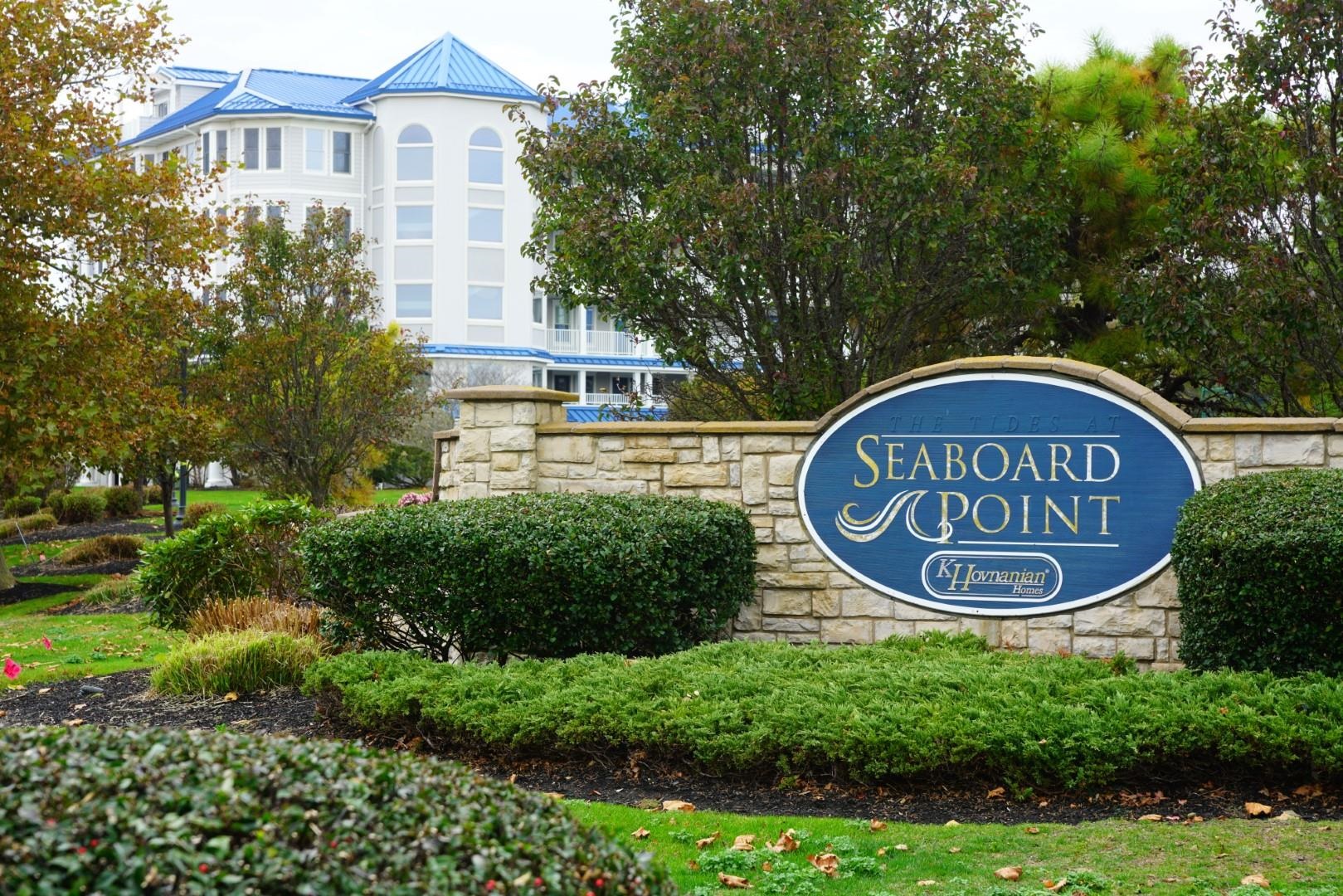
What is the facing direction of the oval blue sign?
toward the camera

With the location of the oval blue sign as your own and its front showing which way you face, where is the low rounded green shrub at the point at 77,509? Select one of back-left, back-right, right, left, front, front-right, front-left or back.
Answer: back-right

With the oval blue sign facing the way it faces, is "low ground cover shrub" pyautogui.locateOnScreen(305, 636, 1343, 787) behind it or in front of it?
in front

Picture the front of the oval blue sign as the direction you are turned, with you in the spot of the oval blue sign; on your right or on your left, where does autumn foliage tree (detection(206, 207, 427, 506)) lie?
on your right

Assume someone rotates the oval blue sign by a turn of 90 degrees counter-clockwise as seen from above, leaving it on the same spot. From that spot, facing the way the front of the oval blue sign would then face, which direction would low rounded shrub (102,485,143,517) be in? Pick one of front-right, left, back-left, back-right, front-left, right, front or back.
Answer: back-left

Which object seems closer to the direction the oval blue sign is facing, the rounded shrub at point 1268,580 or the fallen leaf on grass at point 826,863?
the fallen leaf on grass

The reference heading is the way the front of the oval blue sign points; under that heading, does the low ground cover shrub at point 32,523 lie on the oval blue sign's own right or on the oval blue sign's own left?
on the oval blue sign's own right

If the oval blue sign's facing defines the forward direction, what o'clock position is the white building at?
The white building is roughly at 5 o'clock from the oval blue sign.

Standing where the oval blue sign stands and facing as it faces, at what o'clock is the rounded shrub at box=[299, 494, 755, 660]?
The rounded shrub is roughly at 2 o'clock from the oval blue sign.

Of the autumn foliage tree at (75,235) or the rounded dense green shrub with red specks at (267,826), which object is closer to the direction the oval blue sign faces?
the rounded dense green shrub with red specks

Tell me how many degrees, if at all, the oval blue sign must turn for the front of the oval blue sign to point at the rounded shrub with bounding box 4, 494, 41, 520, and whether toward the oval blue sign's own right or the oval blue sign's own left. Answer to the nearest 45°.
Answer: approximately 135° to the oval blue sign's own right

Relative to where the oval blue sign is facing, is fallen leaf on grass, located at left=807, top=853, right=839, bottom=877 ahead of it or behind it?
ahead

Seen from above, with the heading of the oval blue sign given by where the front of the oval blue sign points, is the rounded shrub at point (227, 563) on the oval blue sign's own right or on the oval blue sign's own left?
on the oval blue sign's own right

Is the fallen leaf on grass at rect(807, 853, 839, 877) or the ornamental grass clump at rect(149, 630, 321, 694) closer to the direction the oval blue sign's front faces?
the fallen leaf on grass

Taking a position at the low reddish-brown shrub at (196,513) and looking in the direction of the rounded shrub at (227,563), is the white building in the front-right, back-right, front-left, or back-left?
back-left

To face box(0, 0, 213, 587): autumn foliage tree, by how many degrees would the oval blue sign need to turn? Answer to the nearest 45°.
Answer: approximately 90° to its right

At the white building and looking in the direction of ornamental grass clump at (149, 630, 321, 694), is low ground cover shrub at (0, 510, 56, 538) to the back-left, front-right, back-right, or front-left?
front-right

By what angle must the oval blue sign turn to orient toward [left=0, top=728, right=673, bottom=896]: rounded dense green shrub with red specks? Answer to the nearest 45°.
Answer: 0° — it already faces it
